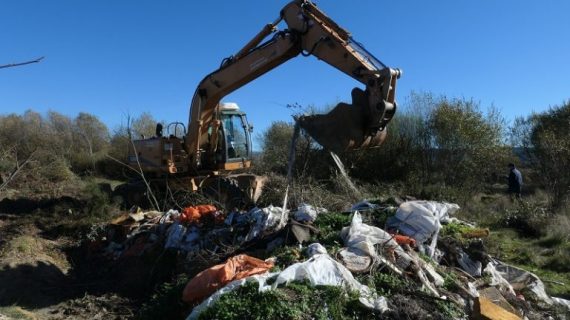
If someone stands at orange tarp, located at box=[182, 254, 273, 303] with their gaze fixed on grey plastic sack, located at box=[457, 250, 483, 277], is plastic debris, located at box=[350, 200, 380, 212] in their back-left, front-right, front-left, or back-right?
front-left

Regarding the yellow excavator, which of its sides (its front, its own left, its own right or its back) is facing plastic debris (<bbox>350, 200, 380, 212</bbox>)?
front

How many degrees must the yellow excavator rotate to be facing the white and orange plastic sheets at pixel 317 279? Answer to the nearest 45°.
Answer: approximately 45° to its right

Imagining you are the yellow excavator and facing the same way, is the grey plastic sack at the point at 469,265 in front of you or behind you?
in front

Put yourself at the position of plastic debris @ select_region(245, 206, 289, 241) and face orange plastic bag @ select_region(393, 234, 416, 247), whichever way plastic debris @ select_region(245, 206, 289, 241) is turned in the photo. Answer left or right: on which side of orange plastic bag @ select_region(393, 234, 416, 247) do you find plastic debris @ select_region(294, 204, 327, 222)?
left

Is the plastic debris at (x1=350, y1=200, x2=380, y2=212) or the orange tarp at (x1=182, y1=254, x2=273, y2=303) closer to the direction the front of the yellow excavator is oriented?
the plastic debris

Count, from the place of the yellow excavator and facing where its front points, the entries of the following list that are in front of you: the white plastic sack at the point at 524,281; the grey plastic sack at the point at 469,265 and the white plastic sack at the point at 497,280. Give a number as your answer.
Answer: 3

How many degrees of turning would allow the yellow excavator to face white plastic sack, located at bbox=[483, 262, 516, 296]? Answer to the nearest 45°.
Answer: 0° — it already faces it

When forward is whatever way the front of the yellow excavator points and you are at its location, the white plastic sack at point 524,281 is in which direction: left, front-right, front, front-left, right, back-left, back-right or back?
front

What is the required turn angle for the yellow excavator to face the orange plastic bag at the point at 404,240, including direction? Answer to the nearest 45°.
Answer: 0° — it already faces it

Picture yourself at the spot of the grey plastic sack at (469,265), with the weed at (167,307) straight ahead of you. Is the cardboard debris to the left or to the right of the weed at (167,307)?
left

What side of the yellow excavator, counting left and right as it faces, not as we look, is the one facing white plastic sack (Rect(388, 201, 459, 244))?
front
